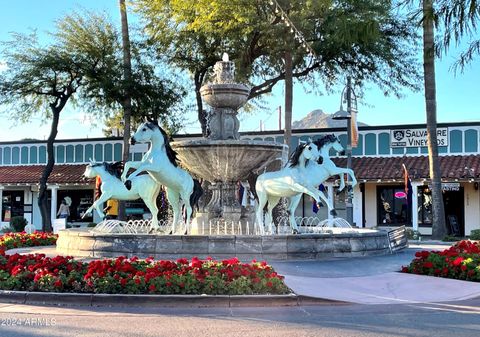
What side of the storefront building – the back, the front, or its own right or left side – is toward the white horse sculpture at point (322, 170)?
front

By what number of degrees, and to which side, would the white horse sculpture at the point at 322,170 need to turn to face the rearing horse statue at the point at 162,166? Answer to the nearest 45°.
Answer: approximately 180°

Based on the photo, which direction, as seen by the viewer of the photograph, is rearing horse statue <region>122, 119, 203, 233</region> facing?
facing to the left of the viewer

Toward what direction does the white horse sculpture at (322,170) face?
to the viewer's right

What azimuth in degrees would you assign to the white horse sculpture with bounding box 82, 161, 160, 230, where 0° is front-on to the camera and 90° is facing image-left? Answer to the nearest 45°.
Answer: approximately 90°

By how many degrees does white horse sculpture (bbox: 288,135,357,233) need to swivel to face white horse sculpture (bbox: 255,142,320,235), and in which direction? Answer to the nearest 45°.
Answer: approximately 135° to its right

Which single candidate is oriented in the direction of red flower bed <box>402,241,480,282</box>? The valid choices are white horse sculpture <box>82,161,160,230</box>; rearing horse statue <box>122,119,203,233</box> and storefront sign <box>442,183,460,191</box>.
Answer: the storefront sign

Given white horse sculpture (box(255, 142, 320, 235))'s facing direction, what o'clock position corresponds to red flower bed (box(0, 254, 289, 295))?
The red flower bed is roughly at 4 o'clock from the white horse sculpture.

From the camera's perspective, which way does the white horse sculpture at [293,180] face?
to the viewer's right

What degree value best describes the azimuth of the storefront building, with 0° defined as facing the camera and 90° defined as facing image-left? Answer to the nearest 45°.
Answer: approximately 0°

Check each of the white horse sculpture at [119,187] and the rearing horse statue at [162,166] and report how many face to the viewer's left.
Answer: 2

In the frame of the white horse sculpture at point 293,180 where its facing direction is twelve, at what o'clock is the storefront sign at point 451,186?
The storefront sign is roughly at 10 o'clock from the white horse sculpture.

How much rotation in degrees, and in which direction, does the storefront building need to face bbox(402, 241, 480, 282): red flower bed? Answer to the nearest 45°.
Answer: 0° — it already faces it

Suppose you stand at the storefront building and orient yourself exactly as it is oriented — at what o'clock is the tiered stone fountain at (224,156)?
The tiered stone fountain is roughly at 1 o'clock from the storefront building.
